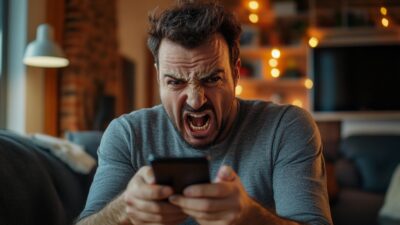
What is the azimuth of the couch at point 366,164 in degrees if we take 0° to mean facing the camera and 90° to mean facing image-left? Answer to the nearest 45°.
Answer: approximately 0°

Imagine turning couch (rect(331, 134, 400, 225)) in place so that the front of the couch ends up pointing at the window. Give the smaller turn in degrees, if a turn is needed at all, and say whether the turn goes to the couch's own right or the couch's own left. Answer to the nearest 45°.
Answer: approximately 45° to the couch's own right

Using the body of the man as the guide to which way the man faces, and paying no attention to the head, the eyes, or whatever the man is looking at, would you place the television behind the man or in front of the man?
behind

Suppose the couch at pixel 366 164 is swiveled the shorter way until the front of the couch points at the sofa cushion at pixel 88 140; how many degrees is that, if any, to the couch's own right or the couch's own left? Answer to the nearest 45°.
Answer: approximately 45° to the couch's own right

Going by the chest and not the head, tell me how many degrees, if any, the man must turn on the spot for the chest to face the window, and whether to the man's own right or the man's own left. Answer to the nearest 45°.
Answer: approximately 135° to the man's own right

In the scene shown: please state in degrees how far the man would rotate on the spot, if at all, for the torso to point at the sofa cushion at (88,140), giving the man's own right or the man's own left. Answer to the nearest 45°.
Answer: approximately 135° to the man's own right

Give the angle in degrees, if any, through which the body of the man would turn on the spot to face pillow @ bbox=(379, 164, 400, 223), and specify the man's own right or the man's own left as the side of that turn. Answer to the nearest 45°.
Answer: approximately 135° to the man's own left

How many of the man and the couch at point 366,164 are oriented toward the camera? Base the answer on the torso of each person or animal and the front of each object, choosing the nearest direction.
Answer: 2

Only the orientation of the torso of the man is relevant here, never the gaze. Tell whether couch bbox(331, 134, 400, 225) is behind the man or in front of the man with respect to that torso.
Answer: behind

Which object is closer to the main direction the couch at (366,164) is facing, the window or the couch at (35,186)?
the couch
